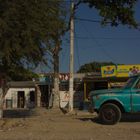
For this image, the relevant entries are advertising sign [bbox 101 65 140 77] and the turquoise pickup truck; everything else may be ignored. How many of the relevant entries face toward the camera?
1

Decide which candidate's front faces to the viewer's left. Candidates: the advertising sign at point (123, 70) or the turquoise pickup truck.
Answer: the turquoise pickup truck

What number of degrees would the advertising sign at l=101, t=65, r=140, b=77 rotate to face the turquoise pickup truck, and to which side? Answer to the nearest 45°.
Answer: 0° — it already faces it

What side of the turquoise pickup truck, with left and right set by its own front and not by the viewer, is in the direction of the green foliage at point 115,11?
right

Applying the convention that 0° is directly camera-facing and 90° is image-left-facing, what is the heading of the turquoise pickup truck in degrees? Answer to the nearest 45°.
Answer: approximately 90°

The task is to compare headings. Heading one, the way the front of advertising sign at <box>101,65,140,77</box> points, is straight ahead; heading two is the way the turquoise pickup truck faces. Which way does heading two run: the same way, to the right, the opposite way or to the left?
to the right

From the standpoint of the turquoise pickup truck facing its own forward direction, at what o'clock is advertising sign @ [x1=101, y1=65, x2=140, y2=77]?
The advertising sign is roughly at 3 o'clock from the turquoise pickup truck.
